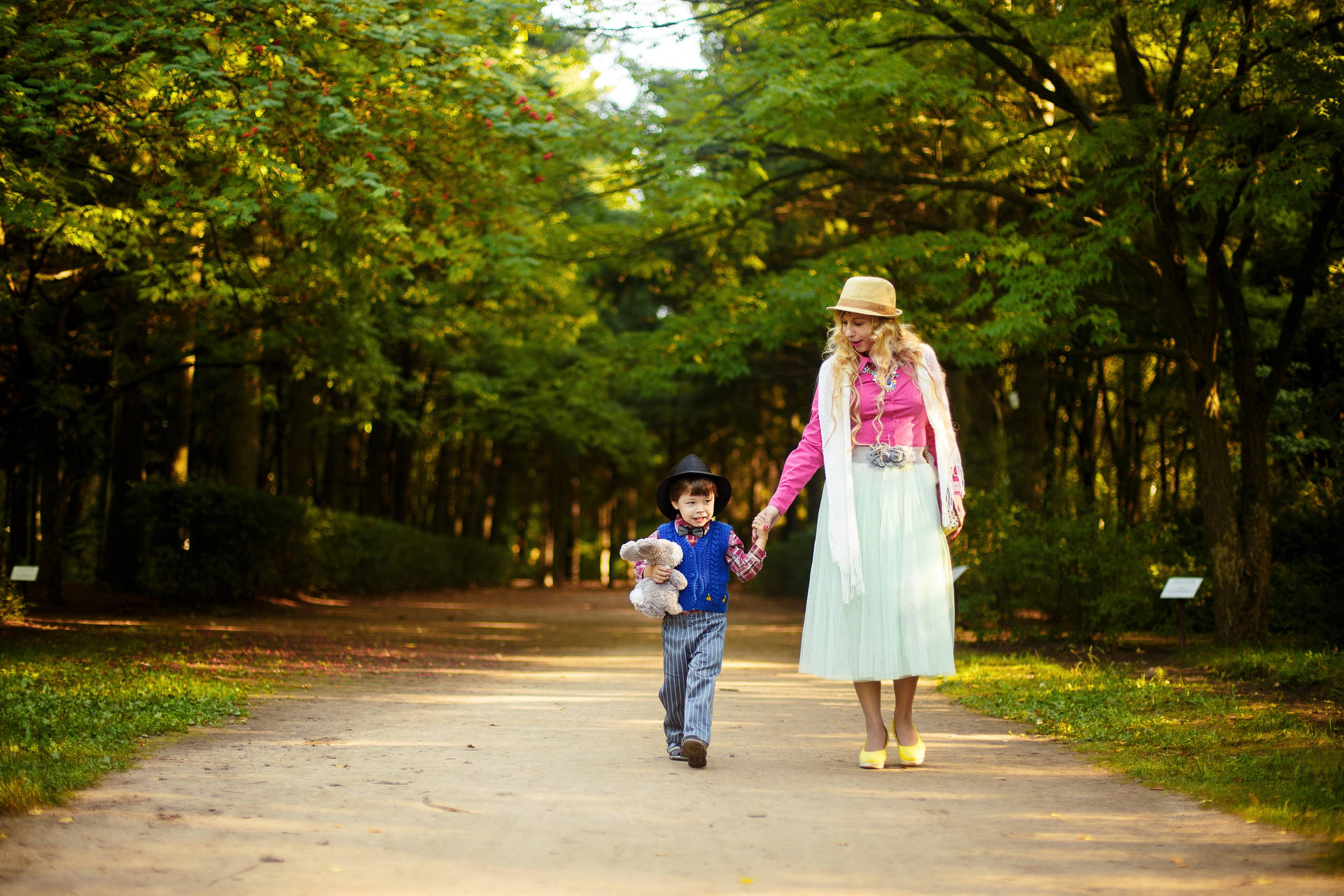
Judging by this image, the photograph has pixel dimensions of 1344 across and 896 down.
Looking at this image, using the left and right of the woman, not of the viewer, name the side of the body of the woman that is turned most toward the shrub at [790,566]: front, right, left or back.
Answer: back

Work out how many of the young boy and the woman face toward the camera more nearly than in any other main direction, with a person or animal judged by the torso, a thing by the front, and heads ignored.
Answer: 2

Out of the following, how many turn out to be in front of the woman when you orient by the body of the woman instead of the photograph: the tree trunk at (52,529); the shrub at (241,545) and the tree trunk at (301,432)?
0

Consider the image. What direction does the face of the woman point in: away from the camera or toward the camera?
toward the camera

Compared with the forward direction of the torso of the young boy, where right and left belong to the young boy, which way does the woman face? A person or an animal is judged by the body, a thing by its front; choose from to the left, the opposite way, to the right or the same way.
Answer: the same way

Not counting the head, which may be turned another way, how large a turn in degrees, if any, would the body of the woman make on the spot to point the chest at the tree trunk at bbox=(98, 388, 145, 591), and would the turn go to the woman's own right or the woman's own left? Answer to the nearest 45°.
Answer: approximately 135° to the woman's own right

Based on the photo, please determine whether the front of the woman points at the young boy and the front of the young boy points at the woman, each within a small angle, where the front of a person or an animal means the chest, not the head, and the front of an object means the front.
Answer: no

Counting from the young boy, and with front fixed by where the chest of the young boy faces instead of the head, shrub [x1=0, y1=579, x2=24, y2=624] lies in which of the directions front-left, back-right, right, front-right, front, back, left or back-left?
back-right

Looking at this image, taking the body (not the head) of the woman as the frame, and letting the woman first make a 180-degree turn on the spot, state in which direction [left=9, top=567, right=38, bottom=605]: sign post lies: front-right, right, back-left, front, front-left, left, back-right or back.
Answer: front-left

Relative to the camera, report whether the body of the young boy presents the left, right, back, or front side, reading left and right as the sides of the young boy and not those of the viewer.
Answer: front

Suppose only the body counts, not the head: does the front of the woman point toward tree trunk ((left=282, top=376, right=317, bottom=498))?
no

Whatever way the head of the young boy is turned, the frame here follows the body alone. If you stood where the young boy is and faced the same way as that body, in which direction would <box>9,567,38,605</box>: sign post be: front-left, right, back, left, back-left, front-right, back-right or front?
back-right

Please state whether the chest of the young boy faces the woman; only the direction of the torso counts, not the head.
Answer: no

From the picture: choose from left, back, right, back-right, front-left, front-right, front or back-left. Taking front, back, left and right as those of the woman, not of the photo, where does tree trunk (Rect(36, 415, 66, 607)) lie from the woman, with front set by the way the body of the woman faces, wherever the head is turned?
back-right

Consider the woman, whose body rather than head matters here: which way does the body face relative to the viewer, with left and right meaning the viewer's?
facing the viewer
